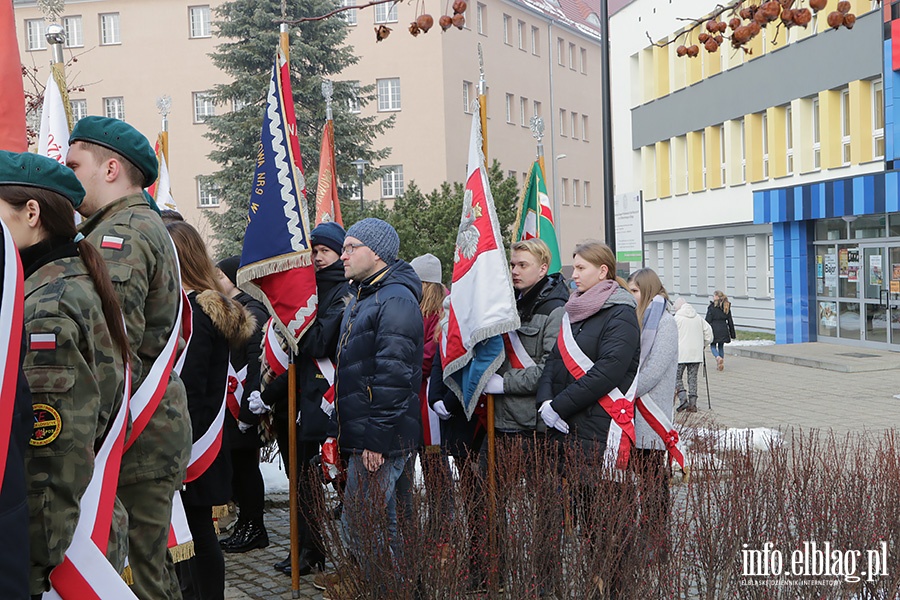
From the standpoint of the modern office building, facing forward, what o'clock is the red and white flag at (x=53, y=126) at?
The red and white flag is roughly at 11 o'clock from the modern office building.

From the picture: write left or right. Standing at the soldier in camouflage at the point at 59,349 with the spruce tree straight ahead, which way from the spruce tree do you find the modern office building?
right

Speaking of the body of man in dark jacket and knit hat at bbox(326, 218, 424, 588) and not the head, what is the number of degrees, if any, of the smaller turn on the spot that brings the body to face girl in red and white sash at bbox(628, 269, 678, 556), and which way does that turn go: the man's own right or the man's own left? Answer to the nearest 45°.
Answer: approximately 180°

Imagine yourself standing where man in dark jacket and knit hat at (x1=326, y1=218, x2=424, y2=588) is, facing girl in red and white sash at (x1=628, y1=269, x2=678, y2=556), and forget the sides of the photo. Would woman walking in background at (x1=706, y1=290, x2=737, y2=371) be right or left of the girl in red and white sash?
left
